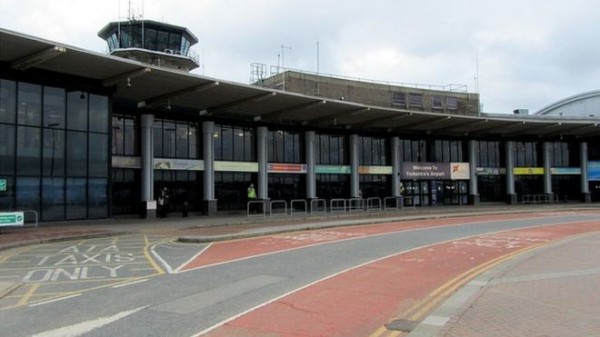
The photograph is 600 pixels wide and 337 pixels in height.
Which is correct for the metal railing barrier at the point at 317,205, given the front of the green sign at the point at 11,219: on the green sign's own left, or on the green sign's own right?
on the green sign's own left

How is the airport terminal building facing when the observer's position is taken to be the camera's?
facing the viewer and to the right of the viewer

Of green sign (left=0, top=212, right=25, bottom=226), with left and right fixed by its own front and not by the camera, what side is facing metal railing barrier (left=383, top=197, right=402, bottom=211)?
left

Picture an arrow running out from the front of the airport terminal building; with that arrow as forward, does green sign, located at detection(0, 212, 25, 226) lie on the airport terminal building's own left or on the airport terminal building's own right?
on the airport terminal building's own right

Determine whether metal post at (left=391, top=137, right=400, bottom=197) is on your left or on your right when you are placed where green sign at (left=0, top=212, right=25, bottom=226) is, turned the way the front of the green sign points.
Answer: on your left

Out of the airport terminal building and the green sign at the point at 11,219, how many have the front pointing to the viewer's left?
0

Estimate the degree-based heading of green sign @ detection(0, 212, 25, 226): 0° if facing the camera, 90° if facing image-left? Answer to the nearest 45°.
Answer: approximately 0°
